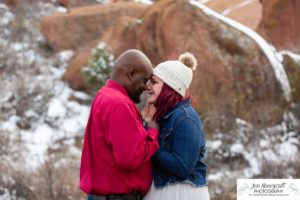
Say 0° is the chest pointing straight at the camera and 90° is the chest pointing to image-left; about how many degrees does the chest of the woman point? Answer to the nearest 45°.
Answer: approximately 90°

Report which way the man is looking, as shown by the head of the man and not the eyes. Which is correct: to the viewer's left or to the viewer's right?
to the viewer's right

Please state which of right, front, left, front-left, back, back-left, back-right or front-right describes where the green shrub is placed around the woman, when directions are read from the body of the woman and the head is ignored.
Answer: right

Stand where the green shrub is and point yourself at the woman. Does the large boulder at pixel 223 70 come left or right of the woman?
left

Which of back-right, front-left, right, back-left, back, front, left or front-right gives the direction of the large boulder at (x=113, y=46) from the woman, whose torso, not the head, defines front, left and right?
right

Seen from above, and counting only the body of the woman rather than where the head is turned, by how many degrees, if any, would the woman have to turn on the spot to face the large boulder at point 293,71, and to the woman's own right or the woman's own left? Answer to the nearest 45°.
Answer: approximately 90° to the woman's own right

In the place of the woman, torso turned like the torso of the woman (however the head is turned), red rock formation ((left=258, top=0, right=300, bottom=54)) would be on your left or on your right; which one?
on your right

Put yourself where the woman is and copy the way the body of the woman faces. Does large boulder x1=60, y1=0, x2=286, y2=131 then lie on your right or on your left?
on your right
